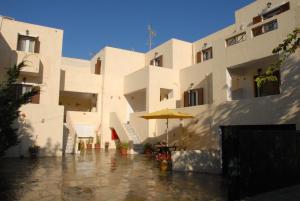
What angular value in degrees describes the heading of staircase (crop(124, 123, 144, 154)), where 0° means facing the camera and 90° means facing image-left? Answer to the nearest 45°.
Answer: approximately 315°

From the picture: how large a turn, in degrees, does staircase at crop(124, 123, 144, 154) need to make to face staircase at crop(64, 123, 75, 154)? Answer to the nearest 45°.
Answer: approximately 135° to its right

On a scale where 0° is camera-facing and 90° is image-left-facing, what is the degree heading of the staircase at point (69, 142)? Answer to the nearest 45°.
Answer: approximately 315°

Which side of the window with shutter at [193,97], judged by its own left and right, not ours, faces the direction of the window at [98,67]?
right

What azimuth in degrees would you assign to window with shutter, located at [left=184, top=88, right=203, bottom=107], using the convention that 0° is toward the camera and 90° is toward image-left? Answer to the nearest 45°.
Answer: approximately 45°

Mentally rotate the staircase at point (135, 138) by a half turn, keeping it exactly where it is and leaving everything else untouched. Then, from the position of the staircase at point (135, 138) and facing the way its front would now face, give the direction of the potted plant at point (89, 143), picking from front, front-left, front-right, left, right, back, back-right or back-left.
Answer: front
